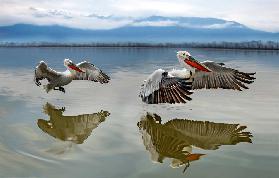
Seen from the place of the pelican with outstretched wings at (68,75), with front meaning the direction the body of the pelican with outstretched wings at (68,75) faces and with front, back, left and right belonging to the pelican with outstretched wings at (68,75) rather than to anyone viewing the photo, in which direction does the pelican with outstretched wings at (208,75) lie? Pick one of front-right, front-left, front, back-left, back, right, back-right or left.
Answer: front

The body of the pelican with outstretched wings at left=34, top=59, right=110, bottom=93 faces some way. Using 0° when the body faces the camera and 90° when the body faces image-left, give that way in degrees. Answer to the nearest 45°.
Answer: approximately 315°
